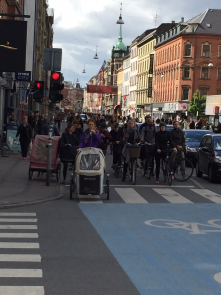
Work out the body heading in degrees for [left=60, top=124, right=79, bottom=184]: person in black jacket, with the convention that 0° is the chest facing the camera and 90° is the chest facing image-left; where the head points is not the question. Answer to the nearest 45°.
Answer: approximately 315°

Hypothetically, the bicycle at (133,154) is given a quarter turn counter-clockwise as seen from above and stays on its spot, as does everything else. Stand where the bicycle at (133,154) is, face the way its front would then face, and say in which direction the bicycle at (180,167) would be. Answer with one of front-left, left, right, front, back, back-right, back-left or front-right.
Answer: front-left

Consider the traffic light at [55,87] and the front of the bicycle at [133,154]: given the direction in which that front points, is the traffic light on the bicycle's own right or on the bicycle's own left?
on the bicycle's own right

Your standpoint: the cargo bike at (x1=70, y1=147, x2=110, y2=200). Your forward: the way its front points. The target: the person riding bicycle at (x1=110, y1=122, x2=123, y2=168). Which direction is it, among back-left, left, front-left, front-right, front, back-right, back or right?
back

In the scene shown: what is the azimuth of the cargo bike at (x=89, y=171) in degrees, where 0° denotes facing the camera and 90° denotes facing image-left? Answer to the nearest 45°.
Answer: approximately 0°

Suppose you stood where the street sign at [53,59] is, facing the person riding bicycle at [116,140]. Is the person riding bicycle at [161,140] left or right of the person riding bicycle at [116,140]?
right
